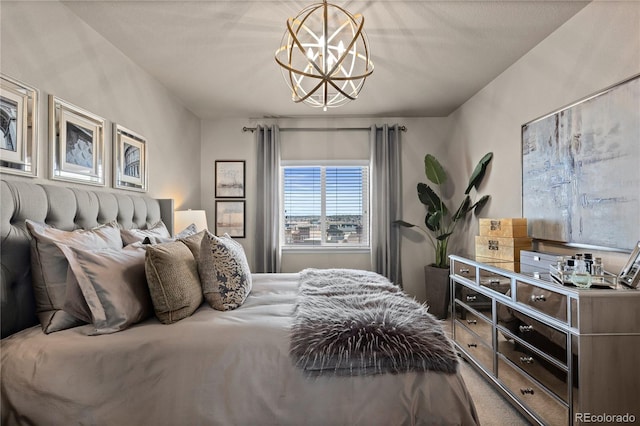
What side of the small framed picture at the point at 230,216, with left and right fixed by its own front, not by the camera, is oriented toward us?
front

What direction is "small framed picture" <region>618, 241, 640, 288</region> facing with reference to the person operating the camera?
facing the viewer and to the left of the viewer

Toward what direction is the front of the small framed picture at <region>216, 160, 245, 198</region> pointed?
toward the camera

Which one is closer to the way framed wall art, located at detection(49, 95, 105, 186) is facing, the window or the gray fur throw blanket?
the gray fur throw blanket

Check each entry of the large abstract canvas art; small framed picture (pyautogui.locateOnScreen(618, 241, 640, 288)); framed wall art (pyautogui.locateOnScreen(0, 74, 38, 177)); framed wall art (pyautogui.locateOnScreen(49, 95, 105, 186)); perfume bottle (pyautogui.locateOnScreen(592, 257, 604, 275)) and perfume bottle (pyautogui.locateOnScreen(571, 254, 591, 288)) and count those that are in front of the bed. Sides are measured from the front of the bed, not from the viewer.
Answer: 4

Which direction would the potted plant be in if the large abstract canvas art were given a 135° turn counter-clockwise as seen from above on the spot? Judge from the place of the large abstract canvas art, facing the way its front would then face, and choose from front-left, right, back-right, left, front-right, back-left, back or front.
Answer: back-left

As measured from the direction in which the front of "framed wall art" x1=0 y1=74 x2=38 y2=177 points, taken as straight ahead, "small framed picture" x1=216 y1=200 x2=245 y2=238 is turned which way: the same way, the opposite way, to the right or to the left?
to the right

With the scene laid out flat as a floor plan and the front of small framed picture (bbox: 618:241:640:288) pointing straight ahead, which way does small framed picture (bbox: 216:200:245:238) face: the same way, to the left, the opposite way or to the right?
to the left

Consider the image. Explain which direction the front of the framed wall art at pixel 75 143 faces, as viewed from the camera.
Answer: facing the viewer and to the right of the viewer

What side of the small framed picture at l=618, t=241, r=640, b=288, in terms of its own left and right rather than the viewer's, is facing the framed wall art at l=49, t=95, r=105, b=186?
front

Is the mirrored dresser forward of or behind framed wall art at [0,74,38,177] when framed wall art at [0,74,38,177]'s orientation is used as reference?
forward

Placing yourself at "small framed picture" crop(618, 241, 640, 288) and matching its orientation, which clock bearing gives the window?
The window is roughly at 2 o'clock from the small framed picture.

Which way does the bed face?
to the viewer's right

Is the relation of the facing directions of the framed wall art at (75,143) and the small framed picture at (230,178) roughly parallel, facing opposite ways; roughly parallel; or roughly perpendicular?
roughly perpendicular

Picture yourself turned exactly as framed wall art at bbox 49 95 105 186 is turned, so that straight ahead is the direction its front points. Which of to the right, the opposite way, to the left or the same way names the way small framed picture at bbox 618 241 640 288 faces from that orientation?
the opposite way

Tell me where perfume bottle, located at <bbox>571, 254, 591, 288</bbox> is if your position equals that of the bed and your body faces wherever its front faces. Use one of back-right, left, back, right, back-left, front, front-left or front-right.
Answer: front

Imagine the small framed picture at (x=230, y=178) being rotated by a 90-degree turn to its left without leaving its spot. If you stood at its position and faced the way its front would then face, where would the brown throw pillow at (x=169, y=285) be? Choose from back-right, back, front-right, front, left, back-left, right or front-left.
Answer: right

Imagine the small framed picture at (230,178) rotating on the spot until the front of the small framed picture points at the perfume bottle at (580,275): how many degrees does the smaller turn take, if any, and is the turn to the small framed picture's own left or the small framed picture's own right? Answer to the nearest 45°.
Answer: approximately 45° to the small framed picture's own left
